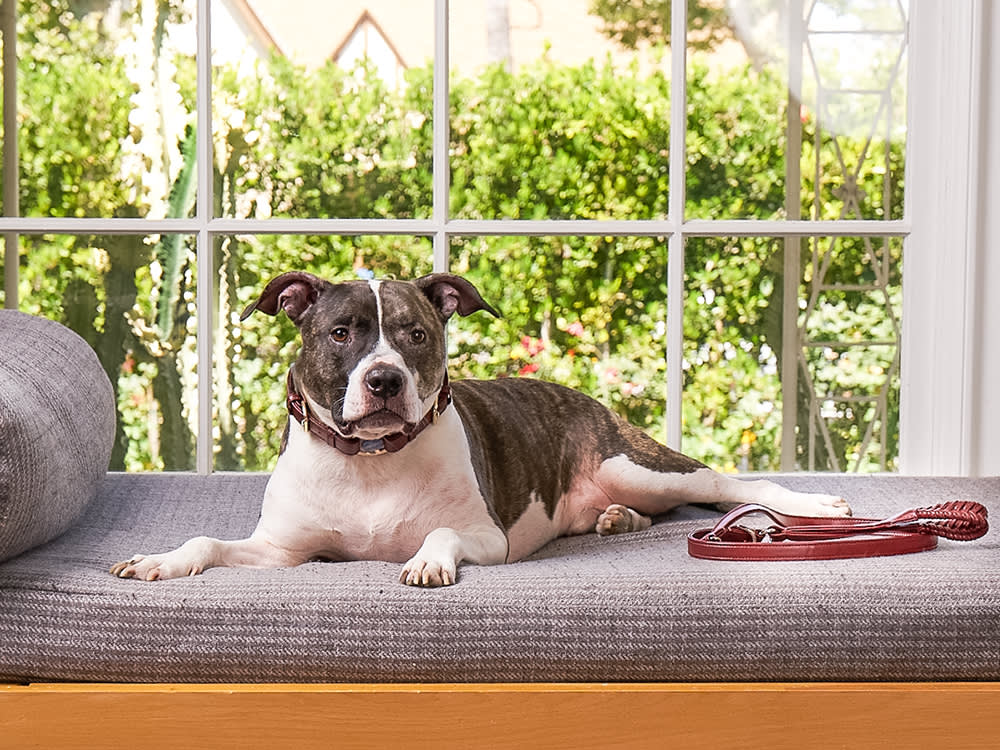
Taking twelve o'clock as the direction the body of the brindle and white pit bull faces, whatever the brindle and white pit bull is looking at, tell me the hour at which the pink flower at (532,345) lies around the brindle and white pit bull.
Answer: The pink flower is roughly at 5 o'clock from the brindle and white pit bull.

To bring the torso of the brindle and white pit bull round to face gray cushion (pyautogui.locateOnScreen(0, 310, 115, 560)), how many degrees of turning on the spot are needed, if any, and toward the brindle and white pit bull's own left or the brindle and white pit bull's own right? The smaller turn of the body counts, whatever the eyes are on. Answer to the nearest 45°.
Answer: approximately 45° to the brindle and white pit bull's own right

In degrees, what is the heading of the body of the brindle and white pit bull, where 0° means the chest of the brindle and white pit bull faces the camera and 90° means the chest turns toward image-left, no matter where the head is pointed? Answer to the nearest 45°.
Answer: approximately 45°

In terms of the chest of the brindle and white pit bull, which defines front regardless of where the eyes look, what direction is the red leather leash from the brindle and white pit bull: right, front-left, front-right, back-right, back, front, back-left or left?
back-left
